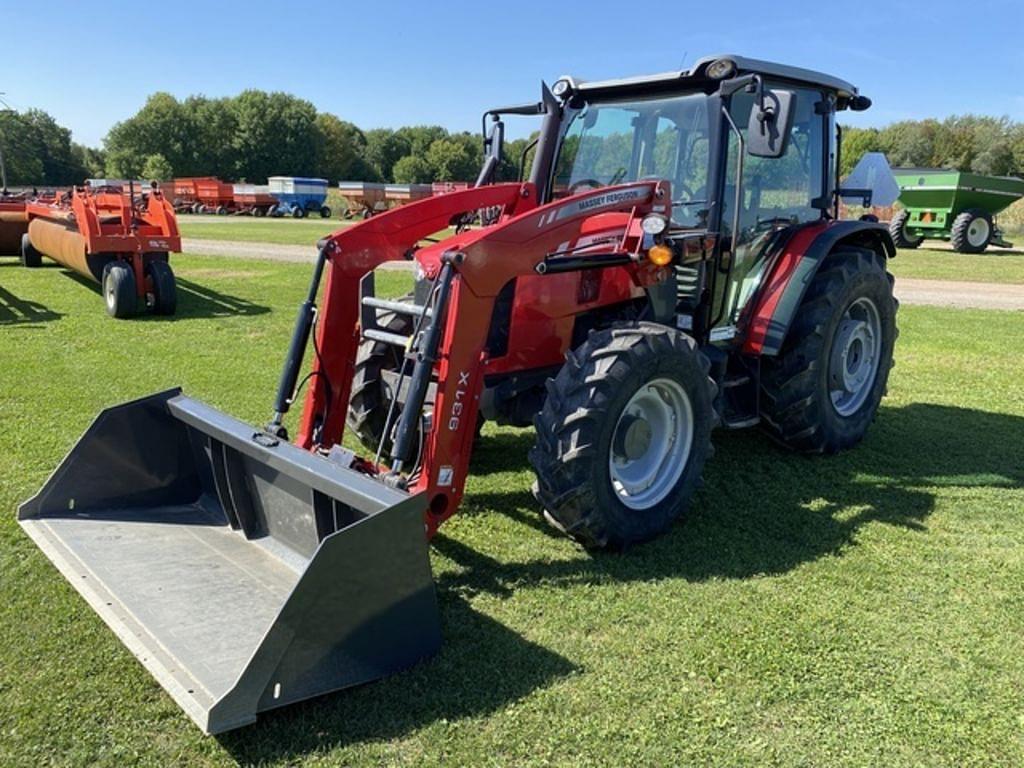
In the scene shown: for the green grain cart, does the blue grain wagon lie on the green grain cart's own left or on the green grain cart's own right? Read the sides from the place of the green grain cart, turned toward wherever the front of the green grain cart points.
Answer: on the green grain cart's own left

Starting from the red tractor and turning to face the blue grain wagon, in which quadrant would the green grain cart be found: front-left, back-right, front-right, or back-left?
front-right

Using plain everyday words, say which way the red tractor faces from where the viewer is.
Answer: facing the viewer and to the left of the viewer

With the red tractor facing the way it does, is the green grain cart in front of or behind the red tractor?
behind

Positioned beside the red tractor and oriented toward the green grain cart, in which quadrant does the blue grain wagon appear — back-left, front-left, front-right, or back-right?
front-left

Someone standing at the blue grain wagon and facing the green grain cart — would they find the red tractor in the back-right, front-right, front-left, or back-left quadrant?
front-right

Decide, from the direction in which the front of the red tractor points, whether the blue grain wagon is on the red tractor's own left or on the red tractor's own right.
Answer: on the red tractor's own right

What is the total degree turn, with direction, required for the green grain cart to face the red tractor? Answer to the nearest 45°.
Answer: approximately 135° to its right

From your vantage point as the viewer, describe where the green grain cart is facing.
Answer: facing away from the viewer and to the right of the viewer
